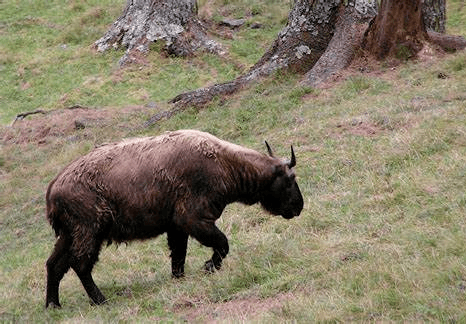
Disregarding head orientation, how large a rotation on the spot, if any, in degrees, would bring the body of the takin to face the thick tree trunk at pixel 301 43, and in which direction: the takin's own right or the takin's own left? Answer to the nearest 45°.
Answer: approximately 45° to the takin's own left

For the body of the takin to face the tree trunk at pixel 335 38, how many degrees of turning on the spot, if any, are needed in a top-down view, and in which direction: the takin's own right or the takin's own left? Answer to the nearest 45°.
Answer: approximately 45° to the takin's own left

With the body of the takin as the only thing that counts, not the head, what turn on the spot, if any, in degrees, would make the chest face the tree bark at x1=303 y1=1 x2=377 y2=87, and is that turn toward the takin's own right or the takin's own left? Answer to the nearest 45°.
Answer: approximately 45° to the takin's own left

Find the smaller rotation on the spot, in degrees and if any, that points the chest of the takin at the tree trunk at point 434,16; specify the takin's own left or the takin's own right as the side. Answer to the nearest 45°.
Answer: approximately 45° to the takin's own left

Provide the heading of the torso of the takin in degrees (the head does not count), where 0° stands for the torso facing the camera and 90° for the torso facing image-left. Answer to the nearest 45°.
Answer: approximately 270°

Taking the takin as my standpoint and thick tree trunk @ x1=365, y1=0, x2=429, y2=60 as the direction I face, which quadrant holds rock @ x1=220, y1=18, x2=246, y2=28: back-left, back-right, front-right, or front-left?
front-left

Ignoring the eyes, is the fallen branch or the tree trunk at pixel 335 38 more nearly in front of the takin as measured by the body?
the tree trunk

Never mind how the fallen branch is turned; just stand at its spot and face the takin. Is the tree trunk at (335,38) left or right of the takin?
left

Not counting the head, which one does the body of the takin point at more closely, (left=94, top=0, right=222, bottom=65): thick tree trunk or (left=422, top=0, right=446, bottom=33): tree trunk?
the tree trunk

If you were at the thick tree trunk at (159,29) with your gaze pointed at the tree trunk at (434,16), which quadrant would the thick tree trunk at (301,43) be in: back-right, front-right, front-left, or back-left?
front-right

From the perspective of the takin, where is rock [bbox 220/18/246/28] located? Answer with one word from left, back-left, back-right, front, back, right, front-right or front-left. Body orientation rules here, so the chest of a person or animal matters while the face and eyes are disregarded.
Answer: left
